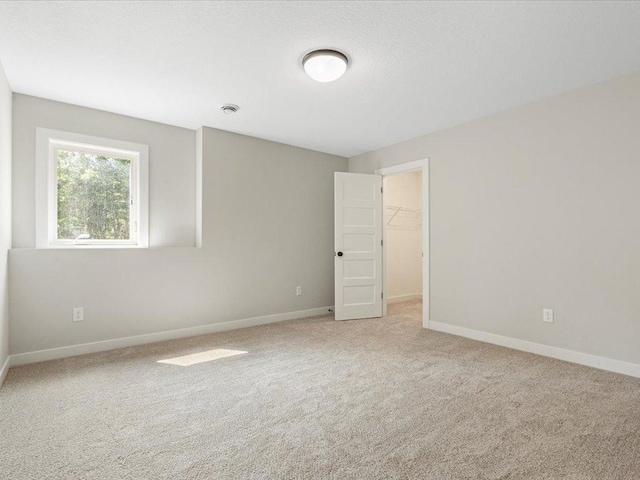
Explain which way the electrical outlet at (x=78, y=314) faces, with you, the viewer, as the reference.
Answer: facing the viewer

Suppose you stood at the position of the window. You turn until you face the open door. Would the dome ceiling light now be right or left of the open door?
right

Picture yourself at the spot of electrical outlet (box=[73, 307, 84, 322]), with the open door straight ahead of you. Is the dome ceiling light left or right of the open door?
right

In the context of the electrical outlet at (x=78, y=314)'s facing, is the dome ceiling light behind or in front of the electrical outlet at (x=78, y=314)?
in front

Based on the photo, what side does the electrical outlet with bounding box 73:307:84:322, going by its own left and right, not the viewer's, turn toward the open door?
left

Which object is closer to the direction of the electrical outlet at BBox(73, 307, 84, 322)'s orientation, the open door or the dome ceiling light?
the dome ceiling light
